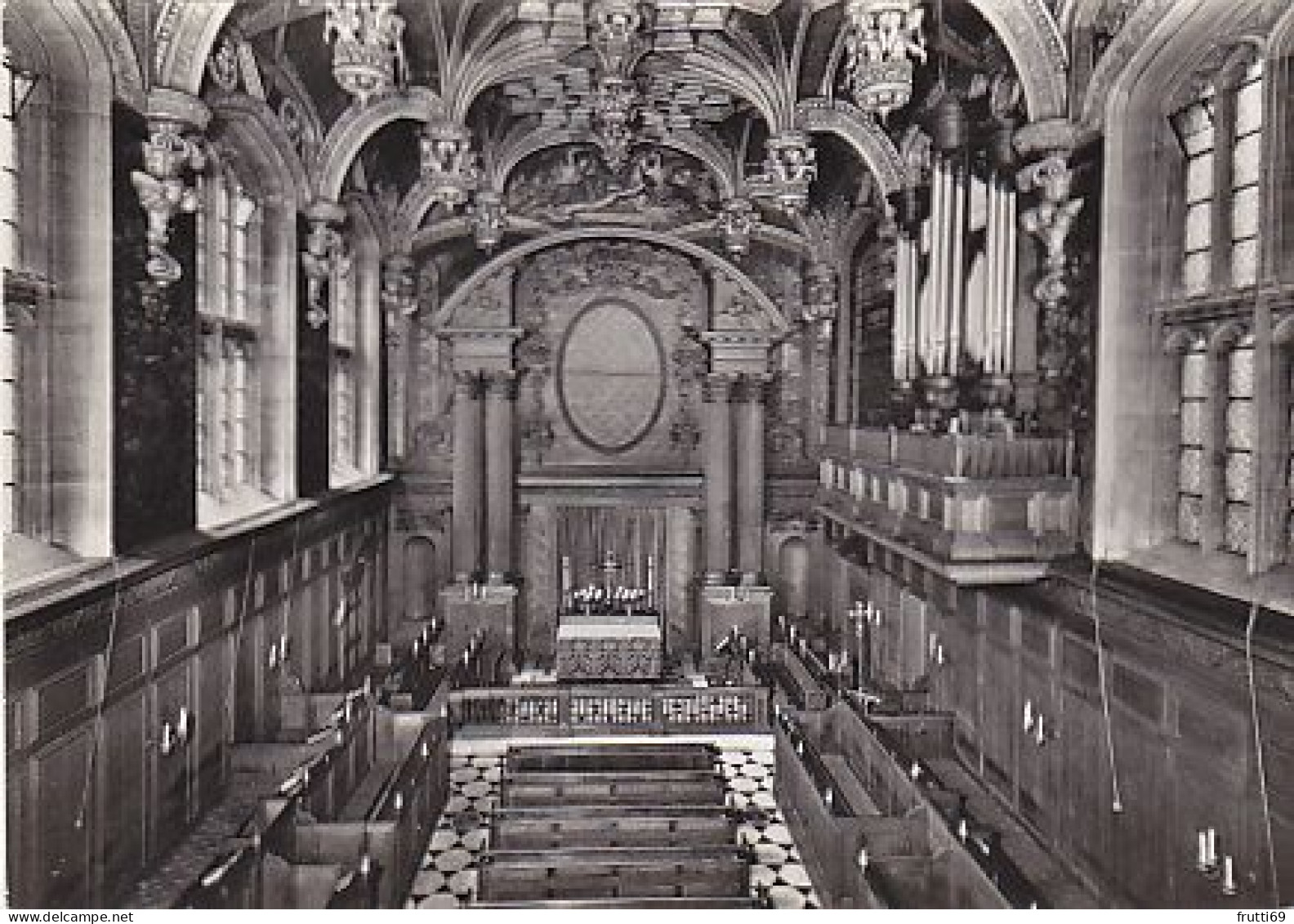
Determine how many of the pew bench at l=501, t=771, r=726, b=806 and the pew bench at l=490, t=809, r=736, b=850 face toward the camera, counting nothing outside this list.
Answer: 0

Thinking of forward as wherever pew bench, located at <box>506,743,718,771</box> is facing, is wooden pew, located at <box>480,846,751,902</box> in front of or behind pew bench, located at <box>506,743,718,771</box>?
behind

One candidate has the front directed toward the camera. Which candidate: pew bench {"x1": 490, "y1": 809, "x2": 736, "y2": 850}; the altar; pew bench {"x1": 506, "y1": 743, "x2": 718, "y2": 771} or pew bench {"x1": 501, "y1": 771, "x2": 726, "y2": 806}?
the altar

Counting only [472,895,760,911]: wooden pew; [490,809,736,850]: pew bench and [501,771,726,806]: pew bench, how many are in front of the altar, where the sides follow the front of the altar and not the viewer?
3

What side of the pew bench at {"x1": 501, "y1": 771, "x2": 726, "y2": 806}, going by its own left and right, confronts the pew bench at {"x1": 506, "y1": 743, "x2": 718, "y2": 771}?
front

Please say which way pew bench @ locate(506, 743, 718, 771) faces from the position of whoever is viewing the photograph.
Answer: facing away from the viewer

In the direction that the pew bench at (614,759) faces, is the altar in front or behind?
in front

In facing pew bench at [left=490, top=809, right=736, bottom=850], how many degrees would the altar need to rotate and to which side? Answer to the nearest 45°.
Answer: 0° — it already faces it

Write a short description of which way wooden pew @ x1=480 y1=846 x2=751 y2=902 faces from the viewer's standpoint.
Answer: facing away from the viewer

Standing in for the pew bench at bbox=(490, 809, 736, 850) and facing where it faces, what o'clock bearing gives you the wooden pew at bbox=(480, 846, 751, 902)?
The wooden pew is roughly at 6 o'clock from the pew bench.

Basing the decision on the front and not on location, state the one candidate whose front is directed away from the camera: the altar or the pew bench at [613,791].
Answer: the pew bench

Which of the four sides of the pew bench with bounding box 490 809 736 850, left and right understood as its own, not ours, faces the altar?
front

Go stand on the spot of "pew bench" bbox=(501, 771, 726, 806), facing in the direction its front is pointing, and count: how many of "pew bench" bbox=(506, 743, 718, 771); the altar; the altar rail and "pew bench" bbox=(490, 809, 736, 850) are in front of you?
3

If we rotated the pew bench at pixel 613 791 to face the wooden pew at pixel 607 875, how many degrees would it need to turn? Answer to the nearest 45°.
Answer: approximately 180°
